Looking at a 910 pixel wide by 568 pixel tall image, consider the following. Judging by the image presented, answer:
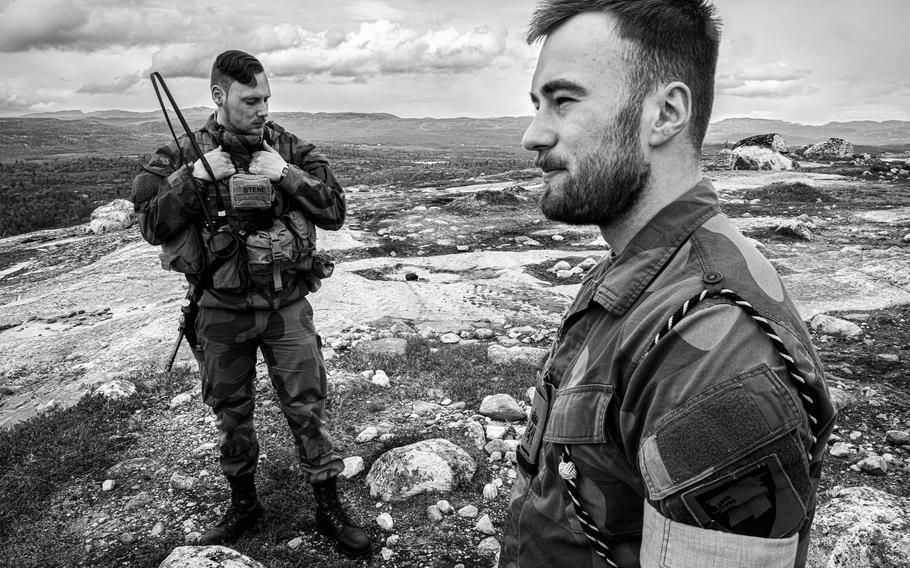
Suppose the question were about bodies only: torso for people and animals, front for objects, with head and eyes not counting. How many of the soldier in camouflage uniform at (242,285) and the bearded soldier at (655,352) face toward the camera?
1

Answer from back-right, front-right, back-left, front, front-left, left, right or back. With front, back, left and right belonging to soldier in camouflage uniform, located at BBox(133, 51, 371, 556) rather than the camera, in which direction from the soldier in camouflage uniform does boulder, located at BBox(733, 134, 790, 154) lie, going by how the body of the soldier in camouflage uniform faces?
back-left

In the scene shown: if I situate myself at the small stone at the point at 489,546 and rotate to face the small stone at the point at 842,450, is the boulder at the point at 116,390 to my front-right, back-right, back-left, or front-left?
back-left

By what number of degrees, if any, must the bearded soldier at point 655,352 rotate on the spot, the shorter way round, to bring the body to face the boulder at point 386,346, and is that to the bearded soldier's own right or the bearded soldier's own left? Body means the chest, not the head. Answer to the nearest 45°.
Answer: approximately 45° to the bearded soldier's own right

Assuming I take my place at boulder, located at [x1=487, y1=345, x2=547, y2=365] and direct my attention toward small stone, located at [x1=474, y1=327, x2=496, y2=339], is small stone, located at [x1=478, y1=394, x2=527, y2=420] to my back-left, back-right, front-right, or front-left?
back-left

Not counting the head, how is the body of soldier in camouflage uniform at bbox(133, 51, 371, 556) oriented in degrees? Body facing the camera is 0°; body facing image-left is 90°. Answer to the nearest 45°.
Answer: approximately 0°

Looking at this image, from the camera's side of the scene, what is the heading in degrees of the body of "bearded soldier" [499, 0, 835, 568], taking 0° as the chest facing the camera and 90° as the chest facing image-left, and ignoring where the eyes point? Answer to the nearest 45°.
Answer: approximately 90°

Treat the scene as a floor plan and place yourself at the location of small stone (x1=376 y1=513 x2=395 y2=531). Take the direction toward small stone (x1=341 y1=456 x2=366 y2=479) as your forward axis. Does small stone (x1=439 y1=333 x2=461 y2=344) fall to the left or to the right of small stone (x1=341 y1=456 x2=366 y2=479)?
right

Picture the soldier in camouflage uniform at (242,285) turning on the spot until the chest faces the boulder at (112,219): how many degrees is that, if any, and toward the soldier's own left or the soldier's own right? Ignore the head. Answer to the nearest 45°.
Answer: approximately 180°

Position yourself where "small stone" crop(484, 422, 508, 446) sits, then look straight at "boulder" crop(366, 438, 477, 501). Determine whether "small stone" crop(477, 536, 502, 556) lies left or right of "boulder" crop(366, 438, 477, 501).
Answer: left

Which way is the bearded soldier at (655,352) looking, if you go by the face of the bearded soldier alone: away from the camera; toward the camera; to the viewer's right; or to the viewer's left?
to the viewer's left

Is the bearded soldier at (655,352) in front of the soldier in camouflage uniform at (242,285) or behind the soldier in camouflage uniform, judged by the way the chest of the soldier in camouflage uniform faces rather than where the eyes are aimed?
in front

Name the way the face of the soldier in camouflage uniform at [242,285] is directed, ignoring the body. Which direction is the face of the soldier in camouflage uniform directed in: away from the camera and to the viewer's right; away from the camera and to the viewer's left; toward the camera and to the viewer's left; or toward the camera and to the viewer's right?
toward the camera and to the viewer's right
